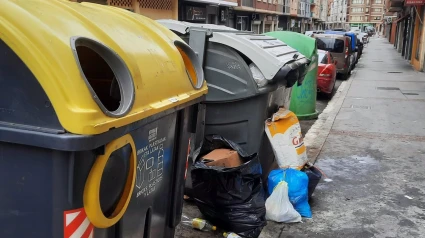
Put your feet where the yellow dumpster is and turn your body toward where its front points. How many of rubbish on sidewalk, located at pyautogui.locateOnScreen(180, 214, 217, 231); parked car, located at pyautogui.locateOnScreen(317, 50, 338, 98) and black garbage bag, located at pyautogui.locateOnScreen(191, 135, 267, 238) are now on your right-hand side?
0

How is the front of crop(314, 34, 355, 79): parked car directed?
away from the camera

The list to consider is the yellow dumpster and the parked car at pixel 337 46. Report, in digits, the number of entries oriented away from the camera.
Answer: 1

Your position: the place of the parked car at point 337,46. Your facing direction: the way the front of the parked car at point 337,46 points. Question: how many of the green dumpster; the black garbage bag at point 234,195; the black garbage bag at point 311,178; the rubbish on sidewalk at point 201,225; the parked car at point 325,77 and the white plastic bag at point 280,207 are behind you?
6

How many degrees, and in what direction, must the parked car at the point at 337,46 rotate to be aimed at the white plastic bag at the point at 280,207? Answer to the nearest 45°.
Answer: approximately 180°

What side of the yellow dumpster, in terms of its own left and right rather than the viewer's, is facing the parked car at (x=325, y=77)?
left

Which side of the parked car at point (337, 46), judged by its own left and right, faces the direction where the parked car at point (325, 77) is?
back

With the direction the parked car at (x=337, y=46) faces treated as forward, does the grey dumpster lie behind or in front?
behind

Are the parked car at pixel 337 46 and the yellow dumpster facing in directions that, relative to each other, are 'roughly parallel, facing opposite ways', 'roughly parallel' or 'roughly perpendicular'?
roughly perpendicular

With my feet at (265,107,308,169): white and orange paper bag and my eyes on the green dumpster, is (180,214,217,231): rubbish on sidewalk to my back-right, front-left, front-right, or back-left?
back-left

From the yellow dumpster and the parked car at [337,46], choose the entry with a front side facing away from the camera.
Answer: the parked car

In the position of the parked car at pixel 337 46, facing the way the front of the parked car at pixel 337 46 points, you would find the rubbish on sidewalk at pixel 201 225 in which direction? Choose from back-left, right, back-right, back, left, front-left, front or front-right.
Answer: back

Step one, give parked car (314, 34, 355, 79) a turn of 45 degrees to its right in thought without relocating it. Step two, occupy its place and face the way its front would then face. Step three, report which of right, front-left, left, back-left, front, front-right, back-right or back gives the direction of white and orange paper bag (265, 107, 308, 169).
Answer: back-right

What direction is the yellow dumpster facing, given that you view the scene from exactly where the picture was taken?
facing the viewer and to the right of the viewer

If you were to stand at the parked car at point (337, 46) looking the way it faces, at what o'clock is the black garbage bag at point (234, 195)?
The black garbage bag is roughly at 6 o'clock from the parked car.
